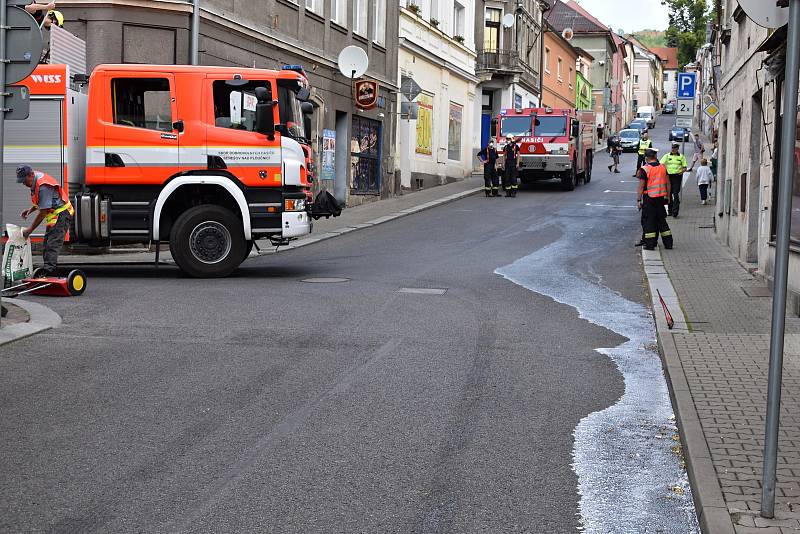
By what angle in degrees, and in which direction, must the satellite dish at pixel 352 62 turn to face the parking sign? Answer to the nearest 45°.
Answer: approximately 90° to its left

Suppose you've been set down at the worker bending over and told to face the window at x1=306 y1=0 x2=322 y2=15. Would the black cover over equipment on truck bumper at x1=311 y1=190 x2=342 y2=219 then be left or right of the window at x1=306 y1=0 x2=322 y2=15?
right

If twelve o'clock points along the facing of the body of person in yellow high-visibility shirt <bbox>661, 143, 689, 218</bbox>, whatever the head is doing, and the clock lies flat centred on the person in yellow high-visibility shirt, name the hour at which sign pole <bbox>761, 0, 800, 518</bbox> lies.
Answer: The sign pole is roughly at 12 o'clock from the person in yellow high-visibility shirt.

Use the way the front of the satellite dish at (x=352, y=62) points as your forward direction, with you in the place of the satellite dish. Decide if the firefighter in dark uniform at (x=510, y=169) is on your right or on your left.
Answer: on your left

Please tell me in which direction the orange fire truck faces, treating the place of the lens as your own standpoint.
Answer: facing to the right of the viewer

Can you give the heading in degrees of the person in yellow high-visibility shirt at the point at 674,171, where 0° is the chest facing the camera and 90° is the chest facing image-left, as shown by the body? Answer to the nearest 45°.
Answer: approximately 0°
